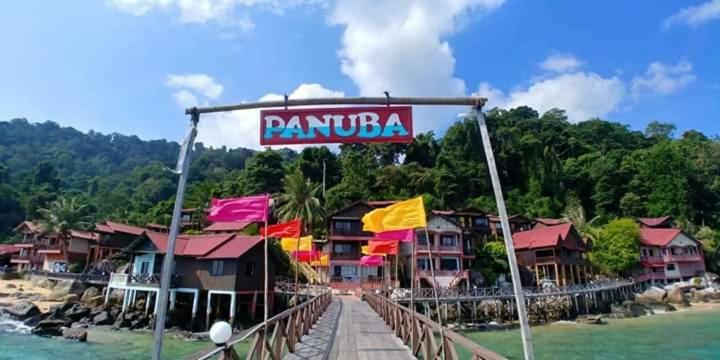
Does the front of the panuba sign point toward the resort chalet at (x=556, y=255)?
no

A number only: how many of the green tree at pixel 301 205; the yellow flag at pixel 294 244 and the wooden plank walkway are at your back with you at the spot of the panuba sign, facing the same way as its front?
3

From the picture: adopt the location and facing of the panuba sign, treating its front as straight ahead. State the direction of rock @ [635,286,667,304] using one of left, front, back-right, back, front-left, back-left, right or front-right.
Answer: back-left

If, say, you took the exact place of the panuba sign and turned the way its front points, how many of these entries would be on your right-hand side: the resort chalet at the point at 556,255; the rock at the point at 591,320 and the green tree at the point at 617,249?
0

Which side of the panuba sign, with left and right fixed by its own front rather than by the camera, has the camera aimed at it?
front

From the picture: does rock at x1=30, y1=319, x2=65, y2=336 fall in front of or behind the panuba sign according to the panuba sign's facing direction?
behind

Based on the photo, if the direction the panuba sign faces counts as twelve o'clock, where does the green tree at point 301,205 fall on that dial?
The green tree is roughly at 6 o'clock from the panuba sign.

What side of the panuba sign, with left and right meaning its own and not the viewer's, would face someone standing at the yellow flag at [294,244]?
back

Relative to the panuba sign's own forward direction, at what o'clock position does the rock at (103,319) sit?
The rock is roughly at 5 o'clock from the panuba sign.

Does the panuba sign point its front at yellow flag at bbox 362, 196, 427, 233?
no

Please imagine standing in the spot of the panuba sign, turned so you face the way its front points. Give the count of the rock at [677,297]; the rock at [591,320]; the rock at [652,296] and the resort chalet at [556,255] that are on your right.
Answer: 0

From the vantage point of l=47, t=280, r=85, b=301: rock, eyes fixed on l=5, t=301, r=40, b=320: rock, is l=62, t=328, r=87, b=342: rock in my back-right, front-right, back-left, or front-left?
front-left

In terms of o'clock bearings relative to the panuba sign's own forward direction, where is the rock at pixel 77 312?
The rock is roughly at 5 o'clock from the panuba sign.

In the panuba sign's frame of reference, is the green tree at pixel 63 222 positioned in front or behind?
behind

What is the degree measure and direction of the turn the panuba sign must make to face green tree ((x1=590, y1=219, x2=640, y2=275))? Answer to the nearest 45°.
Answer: approximately 135° to its left

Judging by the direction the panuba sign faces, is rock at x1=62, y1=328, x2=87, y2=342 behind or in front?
behind

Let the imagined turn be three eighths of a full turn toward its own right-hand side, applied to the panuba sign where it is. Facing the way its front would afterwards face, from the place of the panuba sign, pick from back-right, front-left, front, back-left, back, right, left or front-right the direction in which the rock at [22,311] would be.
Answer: front

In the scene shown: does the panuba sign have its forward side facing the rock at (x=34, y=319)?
no
